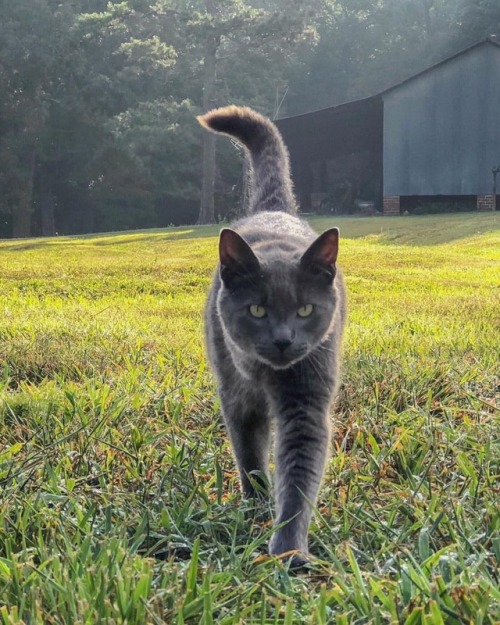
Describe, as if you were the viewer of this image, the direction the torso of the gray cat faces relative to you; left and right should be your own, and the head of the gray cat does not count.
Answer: facing the viewer

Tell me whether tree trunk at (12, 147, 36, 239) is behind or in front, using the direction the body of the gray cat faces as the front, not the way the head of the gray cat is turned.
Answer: behind

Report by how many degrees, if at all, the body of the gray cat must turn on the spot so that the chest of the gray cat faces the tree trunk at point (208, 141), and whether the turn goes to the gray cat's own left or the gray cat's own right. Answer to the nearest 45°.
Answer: approximately 180°
